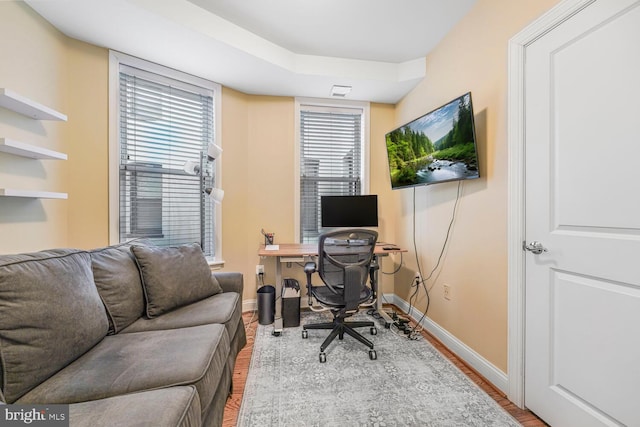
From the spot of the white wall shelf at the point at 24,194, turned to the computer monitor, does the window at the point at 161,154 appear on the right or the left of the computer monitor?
left

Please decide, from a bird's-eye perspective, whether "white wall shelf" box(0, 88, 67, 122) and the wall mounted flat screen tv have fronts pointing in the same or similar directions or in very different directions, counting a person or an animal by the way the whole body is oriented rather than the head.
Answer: very different directions

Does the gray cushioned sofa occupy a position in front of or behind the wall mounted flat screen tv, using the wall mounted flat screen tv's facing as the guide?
in front

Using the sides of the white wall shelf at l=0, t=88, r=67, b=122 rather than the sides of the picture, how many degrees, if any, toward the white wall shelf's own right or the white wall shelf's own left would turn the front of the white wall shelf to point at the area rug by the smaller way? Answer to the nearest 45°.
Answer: approximately 45° to the white wall shelf's own right

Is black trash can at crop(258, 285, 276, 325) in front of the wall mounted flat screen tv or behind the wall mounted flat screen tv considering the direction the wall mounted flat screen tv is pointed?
in front

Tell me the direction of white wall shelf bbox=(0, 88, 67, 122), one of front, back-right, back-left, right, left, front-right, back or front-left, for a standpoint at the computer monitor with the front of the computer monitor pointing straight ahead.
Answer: front-right

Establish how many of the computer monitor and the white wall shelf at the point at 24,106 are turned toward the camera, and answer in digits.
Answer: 1

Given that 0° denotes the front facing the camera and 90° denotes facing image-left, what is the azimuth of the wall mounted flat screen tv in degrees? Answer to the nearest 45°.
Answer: approximately 45°

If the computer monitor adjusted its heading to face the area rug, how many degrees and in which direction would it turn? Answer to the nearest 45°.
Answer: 0° — it already faces it

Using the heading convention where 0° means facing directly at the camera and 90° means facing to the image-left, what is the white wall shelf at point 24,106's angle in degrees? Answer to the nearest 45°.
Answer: approximately 270°

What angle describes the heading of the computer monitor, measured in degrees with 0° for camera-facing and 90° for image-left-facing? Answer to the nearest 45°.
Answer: approximately 0°
